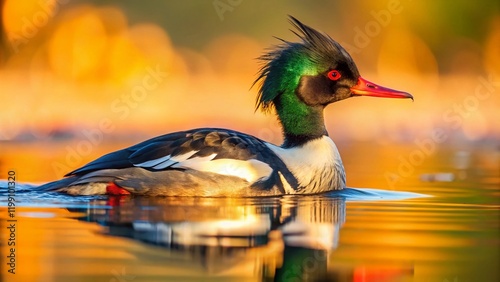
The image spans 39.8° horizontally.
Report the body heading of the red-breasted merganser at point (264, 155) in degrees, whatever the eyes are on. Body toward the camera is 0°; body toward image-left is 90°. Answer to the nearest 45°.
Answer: approximately 270°
